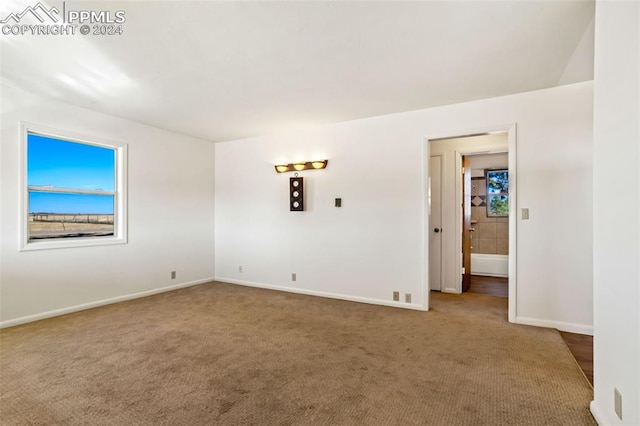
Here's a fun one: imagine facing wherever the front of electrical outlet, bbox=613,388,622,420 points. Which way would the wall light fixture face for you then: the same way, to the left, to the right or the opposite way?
to the left

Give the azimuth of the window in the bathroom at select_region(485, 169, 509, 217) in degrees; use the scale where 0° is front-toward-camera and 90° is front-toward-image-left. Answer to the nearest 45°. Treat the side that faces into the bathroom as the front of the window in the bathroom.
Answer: approximately 0°

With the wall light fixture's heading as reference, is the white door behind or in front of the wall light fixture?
behind

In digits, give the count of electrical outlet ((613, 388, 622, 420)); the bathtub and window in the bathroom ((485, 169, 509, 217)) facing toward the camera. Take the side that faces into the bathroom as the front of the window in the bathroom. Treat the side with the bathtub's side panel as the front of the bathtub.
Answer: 2

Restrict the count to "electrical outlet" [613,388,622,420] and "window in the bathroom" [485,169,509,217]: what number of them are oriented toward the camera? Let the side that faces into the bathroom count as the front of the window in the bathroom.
1

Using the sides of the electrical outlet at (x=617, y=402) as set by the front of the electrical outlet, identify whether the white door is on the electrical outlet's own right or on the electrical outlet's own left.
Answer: on the electrical outlet's own right

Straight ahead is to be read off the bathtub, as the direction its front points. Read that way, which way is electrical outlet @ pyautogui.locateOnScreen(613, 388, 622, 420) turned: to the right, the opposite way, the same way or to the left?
to the right

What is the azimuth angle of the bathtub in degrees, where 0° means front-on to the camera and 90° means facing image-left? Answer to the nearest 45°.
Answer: approximately 0°

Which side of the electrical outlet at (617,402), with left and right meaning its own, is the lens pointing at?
left

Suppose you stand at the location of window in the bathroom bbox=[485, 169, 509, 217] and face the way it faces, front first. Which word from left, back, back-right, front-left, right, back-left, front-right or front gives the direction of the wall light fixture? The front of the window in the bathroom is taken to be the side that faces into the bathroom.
front-right
